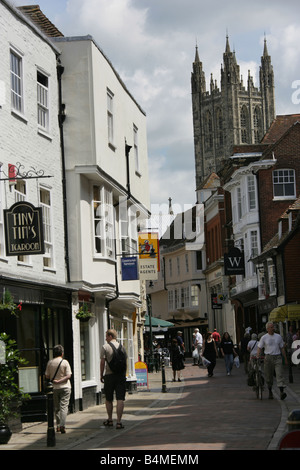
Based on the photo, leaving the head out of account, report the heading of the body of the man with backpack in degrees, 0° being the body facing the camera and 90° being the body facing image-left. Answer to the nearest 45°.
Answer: approximately 135°

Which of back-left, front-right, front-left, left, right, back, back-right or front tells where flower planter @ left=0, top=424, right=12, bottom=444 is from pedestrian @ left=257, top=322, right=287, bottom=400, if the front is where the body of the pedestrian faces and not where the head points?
front-right

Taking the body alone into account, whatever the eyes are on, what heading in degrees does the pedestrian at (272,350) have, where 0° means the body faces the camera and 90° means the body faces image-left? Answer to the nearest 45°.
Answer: approximately 0°

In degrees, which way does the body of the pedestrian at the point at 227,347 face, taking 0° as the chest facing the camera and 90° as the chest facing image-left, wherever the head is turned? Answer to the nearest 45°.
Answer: approximately 0°

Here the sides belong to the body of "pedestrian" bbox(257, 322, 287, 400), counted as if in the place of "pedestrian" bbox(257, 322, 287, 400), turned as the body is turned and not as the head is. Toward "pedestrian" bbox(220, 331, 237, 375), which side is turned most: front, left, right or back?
back

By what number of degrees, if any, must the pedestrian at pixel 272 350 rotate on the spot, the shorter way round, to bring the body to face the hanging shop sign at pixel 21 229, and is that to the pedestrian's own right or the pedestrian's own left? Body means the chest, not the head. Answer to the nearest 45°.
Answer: approximately 45° to the pedestrian's own right

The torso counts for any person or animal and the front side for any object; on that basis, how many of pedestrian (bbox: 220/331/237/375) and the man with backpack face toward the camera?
1

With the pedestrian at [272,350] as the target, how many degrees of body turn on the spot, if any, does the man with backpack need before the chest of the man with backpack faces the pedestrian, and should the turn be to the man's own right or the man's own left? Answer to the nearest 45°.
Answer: approximately 90° to the man's own right

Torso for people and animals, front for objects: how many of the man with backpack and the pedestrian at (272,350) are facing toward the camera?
1

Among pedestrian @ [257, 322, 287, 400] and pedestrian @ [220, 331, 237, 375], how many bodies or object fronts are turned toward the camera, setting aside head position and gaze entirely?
2

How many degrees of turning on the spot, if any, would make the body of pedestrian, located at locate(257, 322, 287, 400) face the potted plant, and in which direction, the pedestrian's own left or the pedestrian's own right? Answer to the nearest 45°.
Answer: approximately 45° to the pedestrian's own right

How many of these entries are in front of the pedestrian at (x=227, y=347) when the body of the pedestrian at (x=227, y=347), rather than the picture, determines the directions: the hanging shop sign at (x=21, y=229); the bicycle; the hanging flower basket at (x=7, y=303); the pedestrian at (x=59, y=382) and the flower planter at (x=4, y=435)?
5
